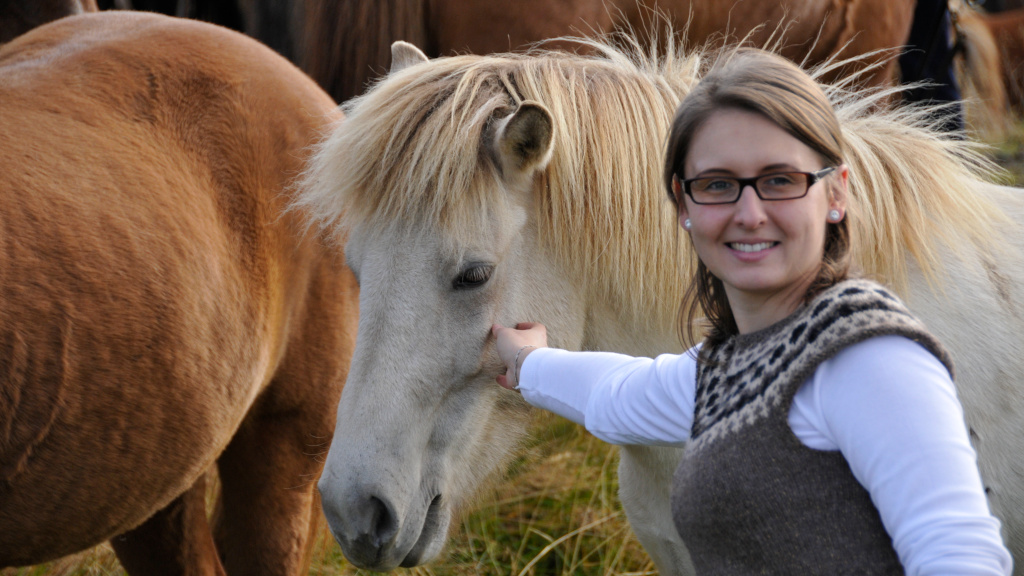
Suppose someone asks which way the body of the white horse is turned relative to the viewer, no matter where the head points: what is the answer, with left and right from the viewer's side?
facing the viewer and to the left of the viewer

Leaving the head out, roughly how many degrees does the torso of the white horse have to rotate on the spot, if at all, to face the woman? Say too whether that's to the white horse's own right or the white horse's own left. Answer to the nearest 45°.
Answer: approximately 90° to the white horse's own left

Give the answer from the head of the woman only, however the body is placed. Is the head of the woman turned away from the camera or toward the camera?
toward the camera

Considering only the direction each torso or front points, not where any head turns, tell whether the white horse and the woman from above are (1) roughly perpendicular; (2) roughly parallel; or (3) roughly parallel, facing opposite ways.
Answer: roughly parallel

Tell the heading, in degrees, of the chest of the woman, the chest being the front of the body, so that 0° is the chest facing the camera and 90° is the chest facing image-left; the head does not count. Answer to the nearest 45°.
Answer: approximately 45°

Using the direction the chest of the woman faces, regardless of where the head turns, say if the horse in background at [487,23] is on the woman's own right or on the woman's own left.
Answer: on the woman's own right

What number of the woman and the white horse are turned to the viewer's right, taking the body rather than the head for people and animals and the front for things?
0

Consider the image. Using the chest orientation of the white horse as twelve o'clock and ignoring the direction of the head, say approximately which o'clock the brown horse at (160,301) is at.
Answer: The brown horse is roughly at 2 o'clock from the white horse.

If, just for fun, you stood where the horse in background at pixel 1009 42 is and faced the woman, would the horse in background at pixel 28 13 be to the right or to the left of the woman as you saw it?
right
